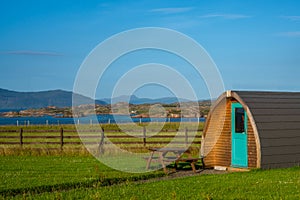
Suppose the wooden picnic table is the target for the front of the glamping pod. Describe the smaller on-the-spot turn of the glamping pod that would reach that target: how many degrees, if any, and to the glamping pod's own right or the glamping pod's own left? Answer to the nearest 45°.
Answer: approximately 45° to the glamping pod's own right

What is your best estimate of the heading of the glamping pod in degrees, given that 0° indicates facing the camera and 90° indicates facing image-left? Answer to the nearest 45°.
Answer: approximately 45°
